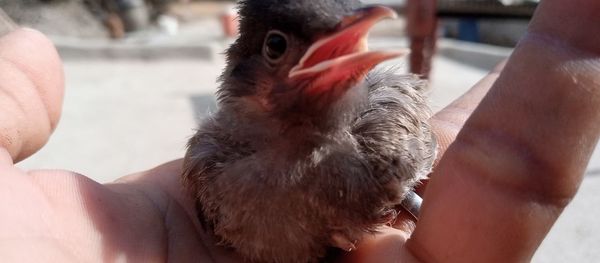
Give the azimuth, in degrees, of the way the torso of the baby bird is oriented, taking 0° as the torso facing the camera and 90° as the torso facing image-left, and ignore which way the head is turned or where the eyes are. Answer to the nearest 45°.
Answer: approximately 0°

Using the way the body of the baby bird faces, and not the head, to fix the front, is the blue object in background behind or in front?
behind
